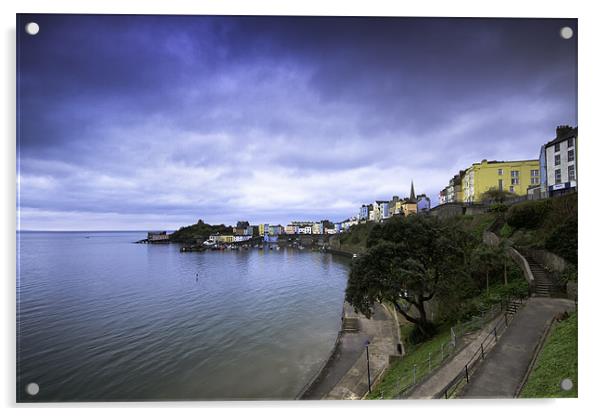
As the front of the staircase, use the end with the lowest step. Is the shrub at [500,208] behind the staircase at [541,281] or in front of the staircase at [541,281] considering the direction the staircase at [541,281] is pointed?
behind

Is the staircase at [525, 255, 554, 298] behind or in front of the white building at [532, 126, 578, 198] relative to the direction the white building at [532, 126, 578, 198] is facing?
in front

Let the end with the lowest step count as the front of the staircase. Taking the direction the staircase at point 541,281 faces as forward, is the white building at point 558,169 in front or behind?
behind

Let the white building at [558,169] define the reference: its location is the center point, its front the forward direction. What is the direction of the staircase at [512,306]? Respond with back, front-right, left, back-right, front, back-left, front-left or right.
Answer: front-left

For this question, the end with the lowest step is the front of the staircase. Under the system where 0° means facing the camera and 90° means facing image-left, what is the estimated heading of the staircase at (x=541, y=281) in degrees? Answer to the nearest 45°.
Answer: approximately 0°

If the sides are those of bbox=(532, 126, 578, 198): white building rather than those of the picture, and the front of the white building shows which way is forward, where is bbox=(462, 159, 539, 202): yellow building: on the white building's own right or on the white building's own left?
on the white building's own right

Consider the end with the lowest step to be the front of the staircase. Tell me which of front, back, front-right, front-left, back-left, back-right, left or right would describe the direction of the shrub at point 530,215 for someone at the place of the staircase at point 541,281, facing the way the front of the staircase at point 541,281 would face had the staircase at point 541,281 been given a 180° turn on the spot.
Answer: front

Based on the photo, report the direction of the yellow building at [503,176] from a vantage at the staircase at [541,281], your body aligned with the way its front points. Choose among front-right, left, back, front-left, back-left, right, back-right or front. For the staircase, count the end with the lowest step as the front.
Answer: back

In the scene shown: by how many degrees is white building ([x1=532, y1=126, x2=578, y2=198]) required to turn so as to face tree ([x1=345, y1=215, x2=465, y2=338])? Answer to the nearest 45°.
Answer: approximately 45° to its left
